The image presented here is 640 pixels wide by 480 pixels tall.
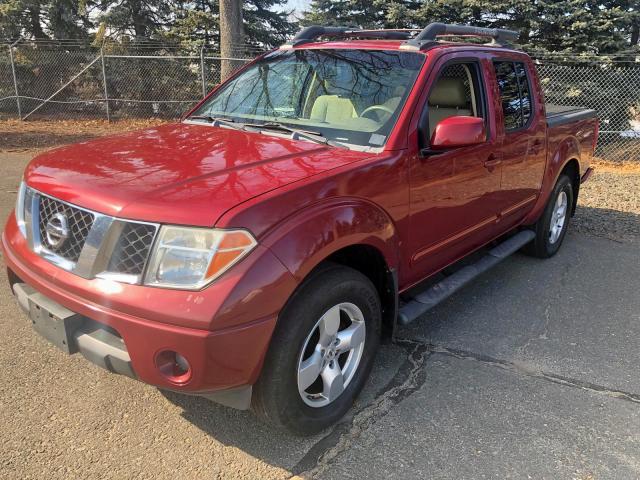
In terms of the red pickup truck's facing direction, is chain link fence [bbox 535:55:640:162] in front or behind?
behind

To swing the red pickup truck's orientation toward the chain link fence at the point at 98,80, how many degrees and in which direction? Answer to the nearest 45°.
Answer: approximately 135° to its right

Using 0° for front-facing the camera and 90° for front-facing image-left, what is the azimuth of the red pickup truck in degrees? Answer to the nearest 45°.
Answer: approximately 45°
